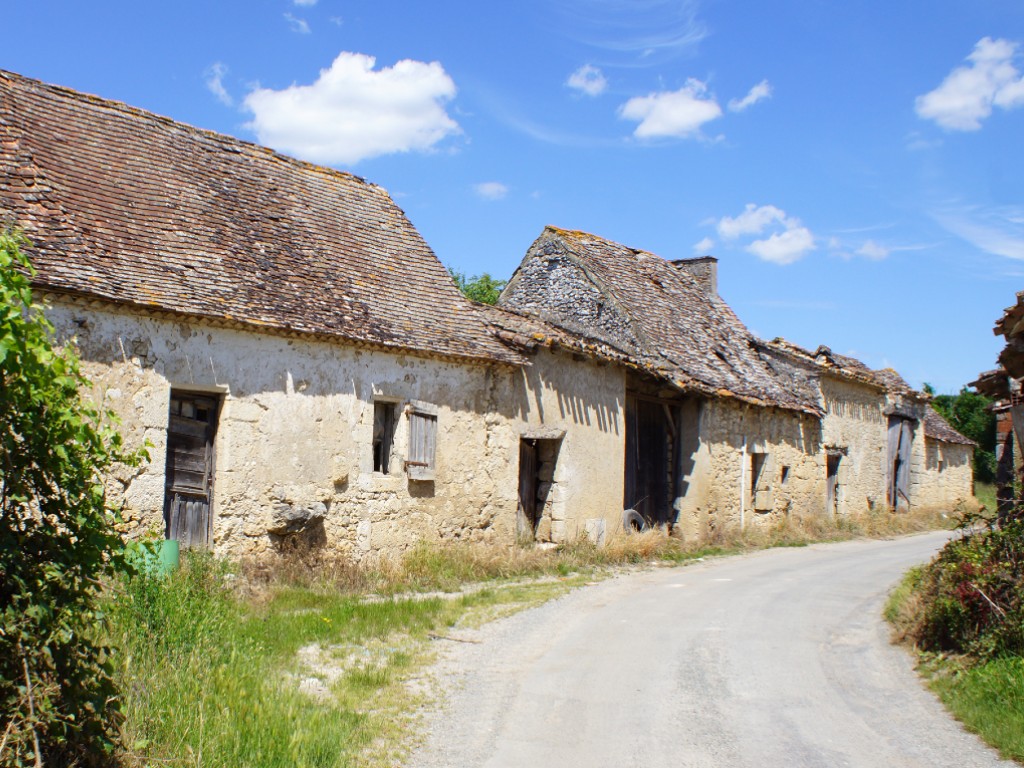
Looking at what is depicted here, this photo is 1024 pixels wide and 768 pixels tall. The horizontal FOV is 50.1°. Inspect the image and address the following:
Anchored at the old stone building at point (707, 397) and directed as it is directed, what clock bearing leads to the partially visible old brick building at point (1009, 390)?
The partially visible old brick building is roughly at 1 o'clock from the old stone building.

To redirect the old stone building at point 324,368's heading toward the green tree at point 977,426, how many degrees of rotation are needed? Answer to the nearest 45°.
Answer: approximately 90° to its left

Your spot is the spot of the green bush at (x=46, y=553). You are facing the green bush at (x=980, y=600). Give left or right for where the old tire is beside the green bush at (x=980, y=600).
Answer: left

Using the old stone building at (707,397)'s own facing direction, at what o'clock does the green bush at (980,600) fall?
The green bush is roughly at 1 o'clock from the old stone building.

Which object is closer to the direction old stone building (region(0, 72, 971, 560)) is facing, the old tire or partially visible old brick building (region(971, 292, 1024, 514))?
the partially visible old brick building

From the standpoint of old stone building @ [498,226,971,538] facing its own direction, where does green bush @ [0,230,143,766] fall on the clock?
The green bush is roughly at 2 o'clock from the old stone building.

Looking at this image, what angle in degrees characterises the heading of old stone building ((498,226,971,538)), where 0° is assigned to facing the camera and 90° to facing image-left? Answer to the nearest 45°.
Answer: approximately 315°
